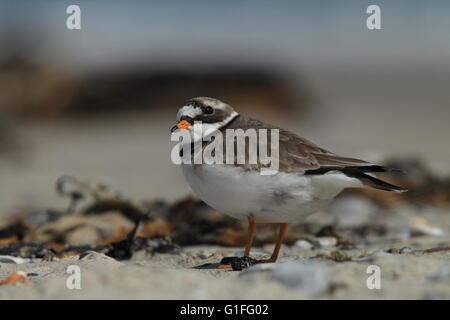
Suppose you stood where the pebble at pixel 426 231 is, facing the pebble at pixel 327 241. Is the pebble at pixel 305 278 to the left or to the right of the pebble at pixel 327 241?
left

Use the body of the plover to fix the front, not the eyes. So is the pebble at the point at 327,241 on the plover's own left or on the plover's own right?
on the plover's own right

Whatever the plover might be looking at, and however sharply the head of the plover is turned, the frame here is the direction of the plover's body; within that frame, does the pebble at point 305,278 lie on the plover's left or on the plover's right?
on the plover's left

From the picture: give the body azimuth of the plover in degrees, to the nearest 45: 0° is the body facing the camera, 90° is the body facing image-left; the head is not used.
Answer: approximately 90°

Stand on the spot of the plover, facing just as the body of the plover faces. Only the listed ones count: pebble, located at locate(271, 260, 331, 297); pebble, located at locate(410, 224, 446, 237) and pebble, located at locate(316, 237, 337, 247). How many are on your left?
1

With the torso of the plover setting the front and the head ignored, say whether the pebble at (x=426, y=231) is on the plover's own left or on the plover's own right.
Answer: on the plover's own right
